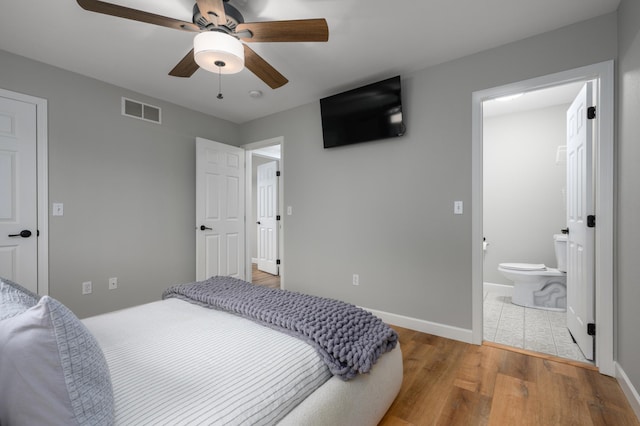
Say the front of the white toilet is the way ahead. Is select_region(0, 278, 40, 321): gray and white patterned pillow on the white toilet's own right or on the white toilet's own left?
on the white toilet's own left

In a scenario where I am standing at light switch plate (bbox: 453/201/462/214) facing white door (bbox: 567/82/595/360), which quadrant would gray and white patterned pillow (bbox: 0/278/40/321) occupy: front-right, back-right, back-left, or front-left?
back-right

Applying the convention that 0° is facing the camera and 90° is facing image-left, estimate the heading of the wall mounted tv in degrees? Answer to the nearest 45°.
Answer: approximately 45°

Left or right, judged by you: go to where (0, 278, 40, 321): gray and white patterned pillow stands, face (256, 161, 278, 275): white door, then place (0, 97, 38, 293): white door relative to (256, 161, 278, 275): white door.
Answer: left

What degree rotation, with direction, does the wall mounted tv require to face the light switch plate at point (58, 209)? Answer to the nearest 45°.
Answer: approximately 45° to its right

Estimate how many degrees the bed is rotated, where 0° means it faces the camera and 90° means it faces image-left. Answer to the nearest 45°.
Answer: approximately 225°

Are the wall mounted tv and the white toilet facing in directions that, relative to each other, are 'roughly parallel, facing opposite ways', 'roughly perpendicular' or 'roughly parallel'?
roughly perpendicular

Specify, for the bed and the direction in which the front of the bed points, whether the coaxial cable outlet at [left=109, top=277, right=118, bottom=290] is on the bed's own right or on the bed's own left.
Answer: on the bed's own left

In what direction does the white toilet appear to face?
to the viewer's left

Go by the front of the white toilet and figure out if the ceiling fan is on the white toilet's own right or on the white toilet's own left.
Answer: on the white toilet's own left
